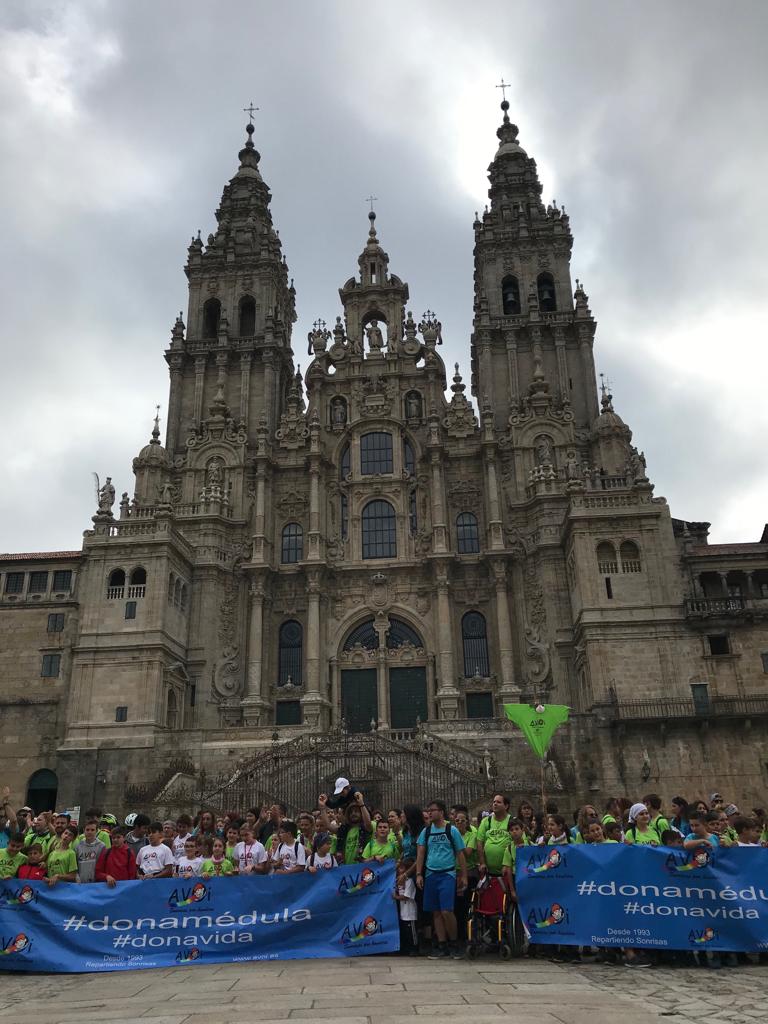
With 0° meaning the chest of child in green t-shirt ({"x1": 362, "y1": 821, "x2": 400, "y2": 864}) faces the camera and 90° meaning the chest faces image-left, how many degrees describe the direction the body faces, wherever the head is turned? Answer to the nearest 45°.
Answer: approximately 0°

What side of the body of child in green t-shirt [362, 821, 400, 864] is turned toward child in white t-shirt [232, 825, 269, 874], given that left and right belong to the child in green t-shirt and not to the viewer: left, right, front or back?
right

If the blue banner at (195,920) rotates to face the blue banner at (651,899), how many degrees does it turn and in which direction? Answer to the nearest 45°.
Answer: approximately 90° to its left

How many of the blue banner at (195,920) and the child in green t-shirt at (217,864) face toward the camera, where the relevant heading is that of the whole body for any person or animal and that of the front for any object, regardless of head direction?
2

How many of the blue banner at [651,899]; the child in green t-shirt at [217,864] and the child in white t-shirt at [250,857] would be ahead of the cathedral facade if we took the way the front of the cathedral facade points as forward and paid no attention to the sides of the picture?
3
